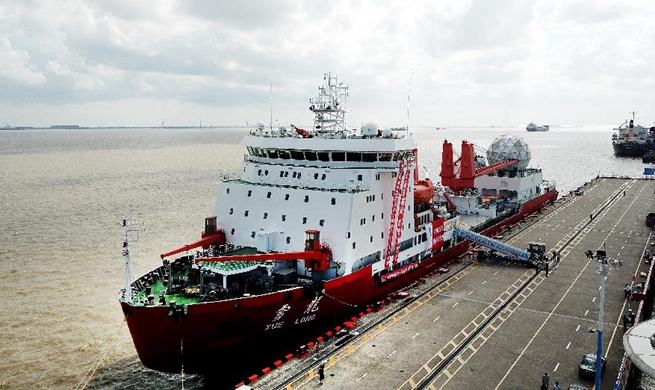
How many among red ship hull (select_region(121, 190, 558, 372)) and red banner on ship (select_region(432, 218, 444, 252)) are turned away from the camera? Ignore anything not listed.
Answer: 0

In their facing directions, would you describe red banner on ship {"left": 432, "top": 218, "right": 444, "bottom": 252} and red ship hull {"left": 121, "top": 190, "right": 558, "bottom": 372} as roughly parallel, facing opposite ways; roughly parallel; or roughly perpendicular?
roughly perpendicular

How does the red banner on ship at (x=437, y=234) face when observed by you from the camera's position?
facing the viewer and to the right of the viewer

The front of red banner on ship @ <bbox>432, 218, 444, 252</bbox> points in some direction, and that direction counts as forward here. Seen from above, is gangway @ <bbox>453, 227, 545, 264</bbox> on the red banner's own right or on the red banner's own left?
on the red banner's own left
